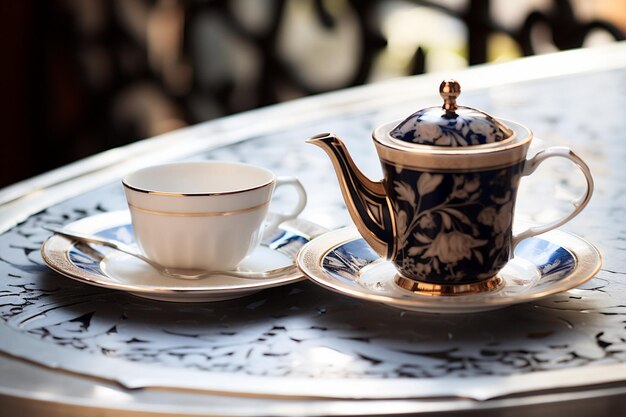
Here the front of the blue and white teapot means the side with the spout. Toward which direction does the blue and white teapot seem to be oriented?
to the viewer's left
